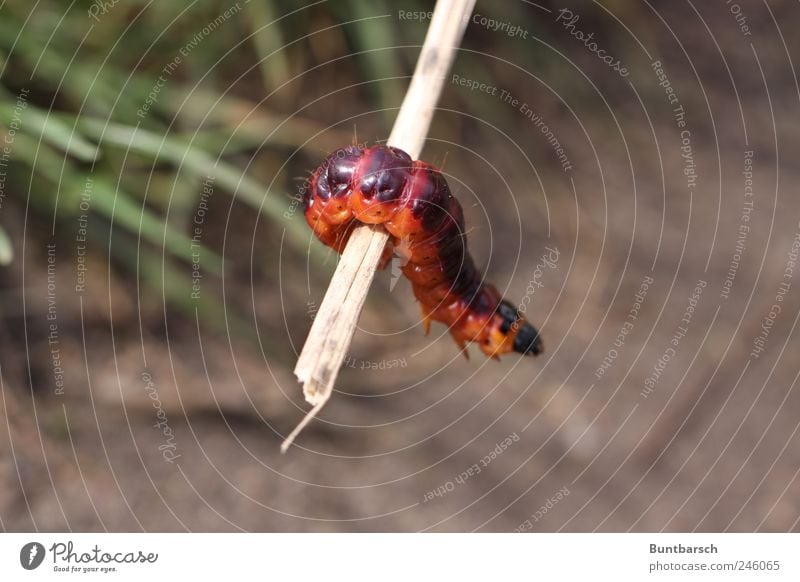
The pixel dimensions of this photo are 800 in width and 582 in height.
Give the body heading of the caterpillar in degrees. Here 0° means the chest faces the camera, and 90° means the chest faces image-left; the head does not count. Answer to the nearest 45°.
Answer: approximately 270°
